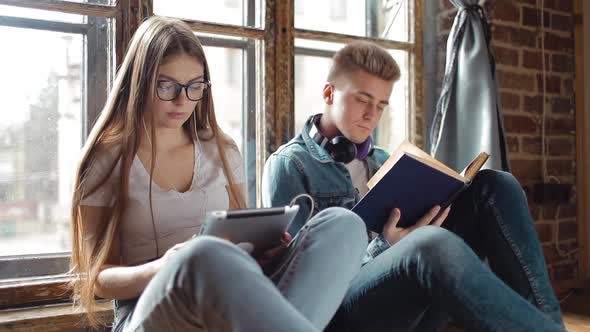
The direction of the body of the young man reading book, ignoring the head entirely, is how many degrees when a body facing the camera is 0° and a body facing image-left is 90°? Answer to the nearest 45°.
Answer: approximately 315°
